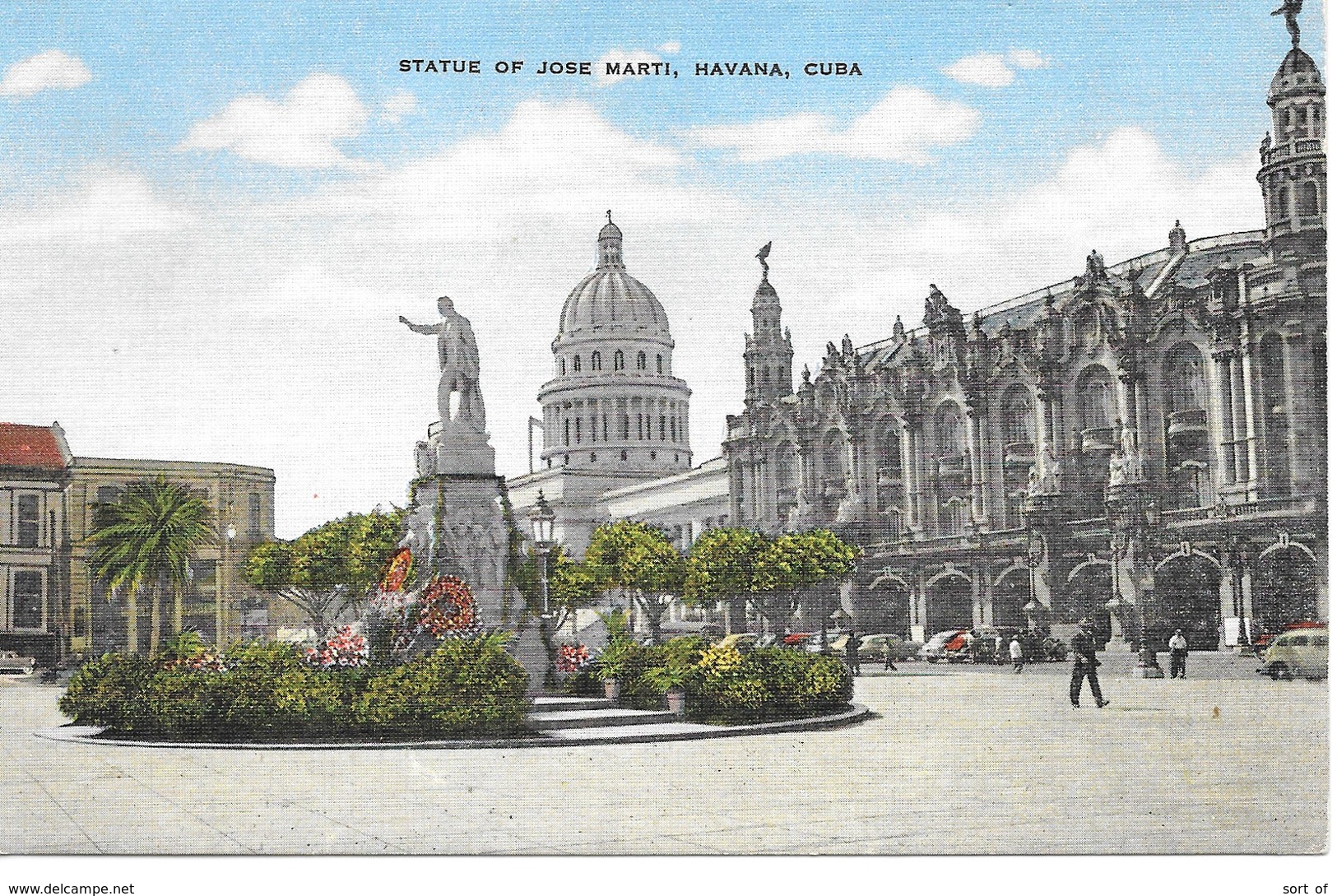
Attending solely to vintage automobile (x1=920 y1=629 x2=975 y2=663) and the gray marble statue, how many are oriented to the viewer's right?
0

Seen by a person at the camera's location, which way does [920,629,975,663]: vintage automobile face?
facing the viewer and to the left of the viewer

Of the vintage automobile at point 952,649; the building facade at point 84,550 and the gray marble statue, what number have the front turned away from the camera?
0

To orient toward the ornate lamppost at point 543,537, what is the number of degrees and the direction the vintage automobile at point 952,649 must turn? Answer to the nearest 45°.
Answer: approximately 45° to its left

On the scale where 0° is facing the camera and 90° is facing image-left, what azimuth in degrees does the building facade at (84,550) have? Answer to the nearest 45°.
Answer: approximately 315°

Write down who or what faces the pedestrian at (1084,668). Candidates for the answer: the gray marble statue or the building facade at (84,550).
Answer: the building facade

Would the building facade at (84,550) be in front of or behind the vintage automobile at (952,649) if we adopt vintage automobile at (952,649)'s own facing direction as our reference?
in front

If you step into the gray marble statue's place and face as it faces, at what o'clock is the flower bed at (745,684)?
The flower bed is roughly at 7 o'clock from the gray marble statue.
